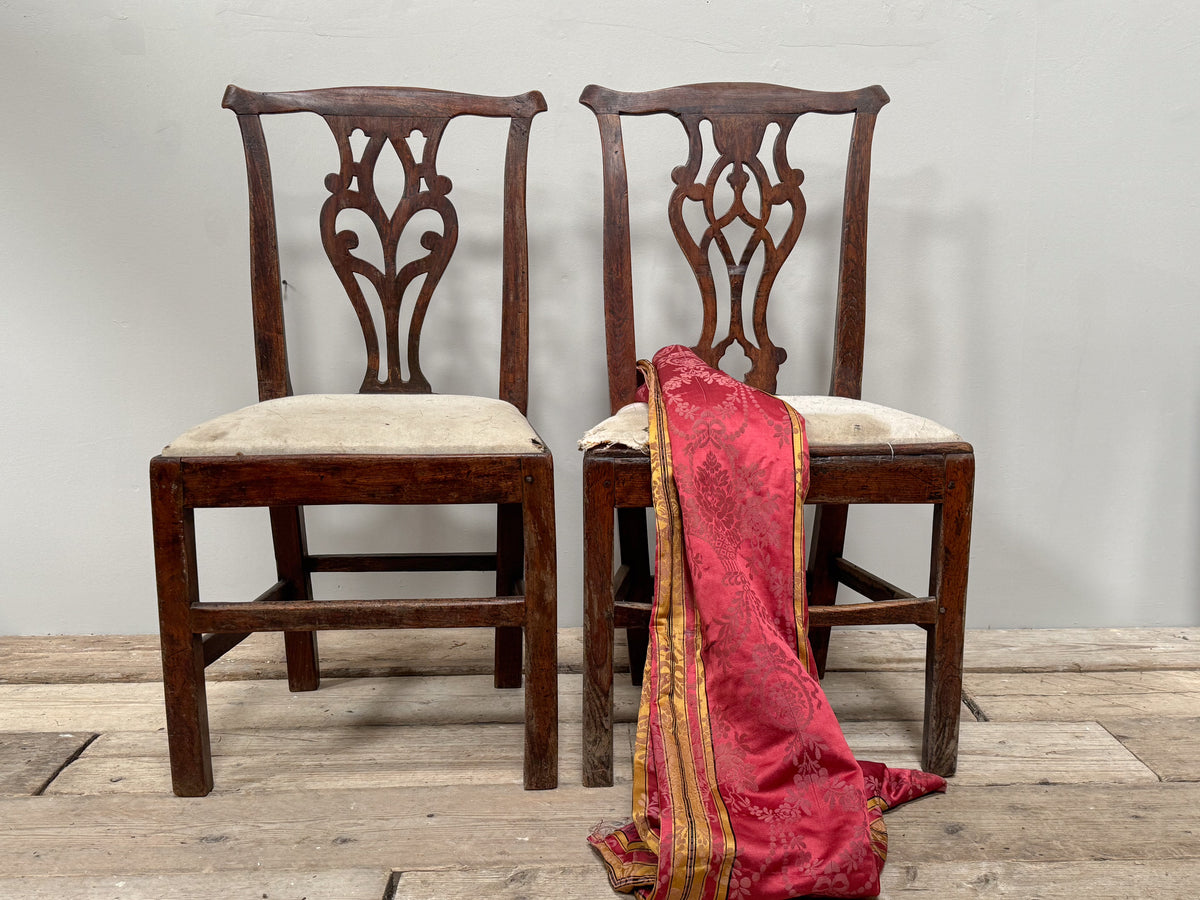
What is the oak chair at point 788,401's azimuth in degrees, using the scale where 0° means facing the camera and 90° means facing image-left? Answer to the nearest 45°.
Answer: approximately 0°

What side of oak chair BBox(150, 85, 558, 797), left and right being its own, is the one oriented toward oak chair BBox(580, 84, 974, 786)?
left

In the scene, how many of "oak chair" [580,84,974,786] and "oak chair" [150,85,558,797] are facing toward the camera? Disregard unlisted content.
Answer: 2

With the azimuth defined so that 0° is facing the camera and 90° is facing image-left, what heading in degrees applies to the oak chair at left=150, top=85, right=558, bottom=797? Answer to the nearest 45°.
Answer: approximately 0°

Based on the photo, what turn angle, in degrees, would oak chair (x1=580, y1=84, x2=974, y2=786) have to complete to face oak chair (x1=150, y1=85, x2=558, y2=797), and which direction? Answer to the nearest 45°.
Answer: approximately 45° to its right
